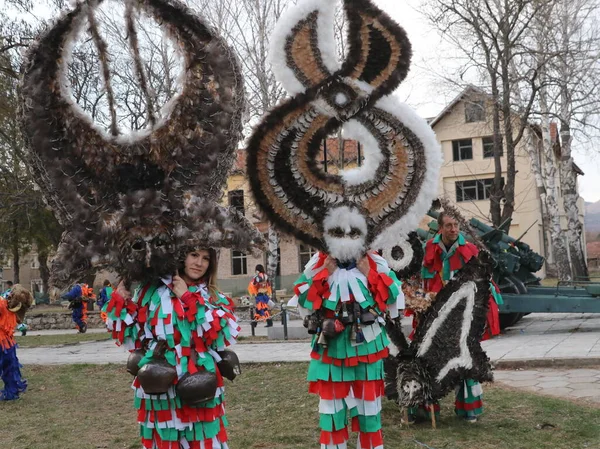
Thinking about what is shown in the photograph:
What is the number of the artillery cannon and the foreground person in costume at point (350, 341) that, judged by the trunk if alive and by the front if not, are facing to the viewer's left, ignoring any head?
1

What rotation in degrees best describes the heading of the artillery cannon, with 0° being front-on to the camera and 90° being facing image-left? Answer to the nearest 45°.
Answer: approximately 90°

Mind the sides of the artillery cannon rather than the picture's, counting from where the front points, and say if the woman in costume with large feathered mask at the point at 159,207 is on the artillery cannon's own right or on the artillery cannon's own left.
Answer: on the artillery cannon's own left

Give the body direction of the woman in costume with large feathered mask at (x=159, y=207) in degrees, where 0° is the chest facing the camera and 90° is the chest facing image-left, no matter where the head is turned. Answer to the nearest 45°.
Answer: approximately 0°

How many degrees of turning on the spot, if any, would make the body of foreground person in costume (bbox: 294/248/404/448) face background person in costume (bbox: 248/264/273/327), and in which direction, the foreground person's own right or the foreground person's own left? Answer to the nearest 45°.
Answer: approximately 180°

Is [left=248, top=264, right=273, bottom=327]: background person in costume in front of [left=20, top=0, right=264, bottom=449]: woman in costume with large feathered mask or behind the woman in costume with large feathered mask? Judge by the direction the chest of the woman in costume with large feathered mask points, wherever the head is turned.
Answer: behind

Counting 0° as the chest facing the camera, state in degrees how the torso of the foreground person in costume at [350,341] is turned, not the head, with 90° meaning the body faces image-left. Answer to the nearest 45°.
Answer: approximately 0°

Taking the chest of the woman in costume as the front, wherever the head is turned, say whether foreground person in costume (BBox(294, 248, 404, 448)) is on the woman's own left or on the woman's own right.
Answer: on the woman's own left

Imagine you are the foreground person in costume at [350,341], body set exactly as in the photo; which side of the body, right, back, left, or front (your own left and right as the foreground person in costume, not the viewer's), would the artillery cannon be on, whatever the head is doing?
back

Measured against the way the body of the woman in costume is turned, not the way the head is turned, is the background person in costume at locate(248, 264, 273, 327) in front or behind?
behind
